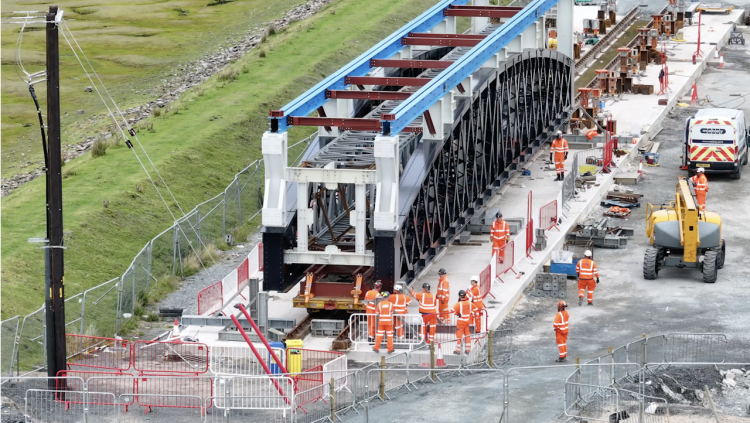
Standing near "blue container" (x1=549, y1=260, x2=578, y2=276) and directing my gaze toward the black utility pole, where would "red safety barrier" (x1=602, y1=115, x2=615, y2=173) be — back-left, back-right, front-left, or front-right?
back-right

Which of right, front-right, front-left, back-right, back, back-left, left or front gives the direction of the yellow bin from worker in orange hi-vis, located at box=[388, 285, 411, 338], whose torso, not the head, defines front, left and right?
back-left

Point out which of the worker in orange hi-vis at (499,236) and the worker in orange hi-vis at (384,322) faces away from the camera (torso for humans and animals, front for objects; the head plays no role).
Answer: the worker in orange hi-vis at (384,322)

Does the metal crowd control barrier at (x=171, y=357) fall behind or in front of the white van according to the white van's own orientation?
behind

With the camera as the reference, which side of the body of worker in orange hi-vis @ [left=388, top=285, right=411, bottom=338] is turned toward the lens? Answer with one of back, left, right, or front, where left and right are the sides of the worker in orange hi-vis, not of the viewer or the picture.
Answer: back

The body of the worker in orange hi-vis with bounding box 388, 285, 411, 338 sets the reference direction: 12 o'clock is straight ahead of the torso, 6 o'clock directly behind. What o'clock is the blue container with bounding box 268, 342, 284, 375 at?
The blue container is roughly at 8 o'clock from the worker in orange hi-vis.

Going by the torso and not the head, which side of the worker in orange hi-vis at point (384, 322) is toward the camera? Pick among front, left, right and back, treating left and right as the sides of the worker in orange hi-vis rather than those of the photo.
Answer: back

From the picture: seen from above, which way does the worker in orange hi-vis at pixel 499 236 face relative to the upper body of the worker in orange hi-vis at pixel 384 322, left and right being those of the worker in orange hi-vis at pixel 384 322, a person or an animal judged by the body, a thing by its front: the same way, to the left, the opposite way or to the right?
the opposite way

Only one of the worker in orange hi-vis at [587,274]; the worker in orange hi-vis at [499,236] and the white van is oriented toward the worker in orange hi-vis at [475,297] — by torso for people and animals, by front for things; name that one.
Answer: the worker in orange hi-vis at [499,236]

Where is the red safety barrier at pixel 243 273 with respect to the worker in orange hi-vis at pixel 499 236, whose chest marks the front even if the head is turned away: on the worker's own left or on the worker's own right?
on the worker's own right

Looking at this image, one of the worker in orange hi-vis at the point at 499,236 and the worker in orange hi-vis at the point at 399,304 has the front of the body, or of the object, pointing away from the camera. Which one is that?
the worker in orange hi-vis at the point at 399,304

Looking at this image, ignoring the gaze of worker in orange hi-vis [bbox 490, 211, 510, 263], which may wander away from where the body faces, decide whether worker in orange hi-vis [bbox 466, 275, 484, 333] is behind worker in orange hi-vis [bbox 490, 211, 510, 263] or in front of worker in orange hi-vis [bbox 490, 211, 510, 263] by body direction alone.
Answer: in front

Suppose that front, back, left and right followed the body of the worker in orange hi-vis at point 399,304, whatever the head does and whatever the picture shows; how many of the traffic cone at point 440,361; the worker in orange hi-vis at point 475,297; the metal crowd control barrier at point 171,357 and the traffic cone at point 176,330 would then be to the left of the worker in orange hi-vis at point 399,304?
2

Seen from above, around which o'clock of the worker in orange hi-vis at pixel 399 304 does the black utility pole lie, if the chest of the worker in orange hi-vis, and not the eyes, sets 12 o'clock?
The black utility pole is roughly at 8 o'clock from the worker in orange hi-vis.

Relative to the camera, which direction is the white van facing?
away from the camera
